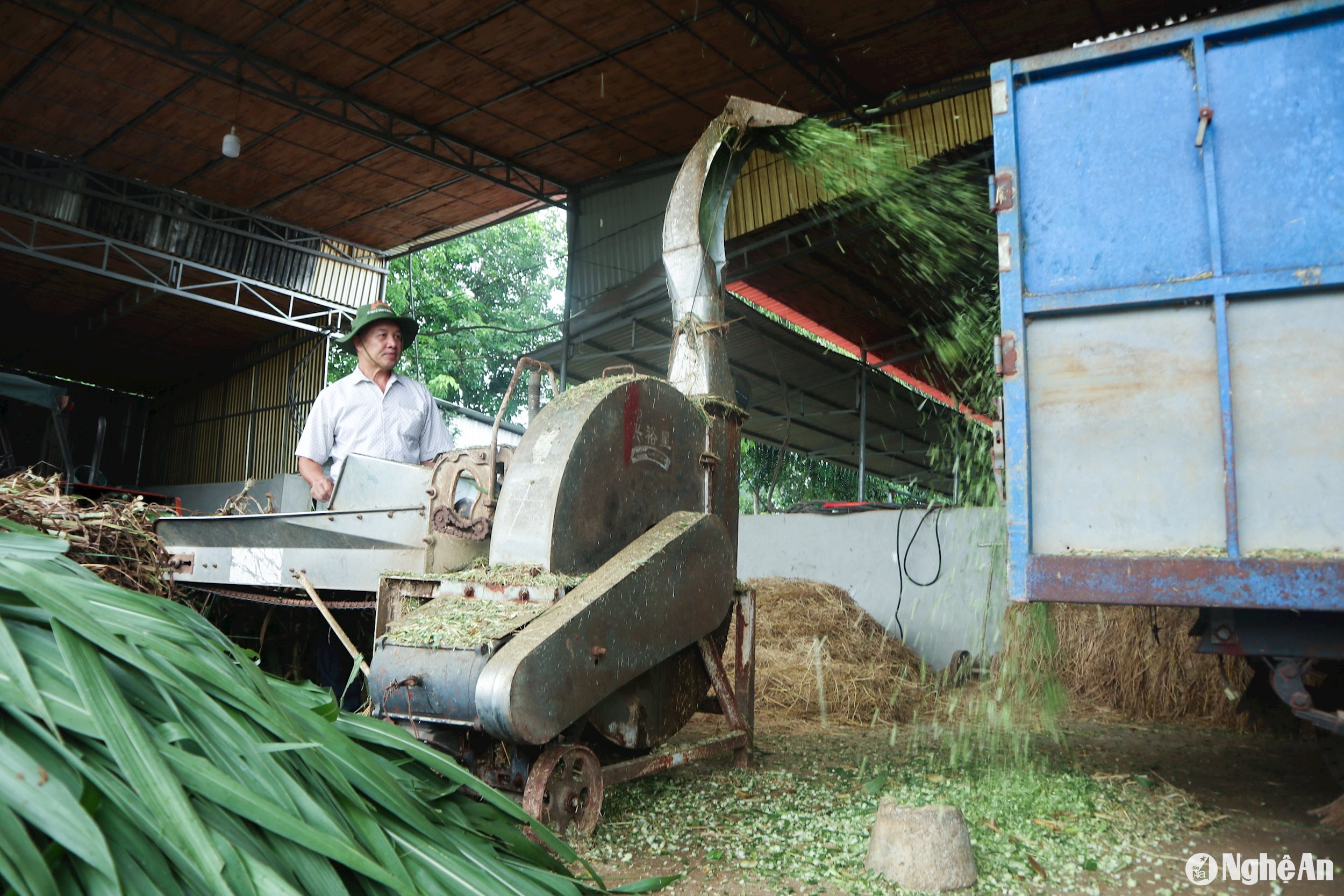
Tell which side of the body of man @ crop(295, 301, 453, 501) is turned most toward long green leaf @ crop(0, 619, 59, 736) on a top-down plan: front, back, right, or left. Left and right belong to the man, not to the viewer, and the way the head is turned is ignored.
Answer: front

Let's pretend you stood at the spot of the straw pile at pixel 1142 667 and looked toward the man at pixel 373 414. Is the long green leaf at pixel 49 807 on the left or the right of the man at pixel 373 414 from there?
left

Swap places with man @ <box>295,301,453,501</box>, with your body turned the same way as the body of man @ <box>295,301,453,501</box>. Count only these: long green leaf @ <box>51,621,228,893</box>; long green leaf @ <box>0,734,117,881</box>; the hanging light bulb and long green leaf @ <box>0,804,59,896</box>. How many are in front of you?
3

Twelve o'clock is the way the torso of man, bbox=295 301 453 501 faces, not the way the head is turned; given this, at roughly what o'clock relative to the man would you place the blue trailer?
The blue trailer is roughly at 11 o'clock from the man.

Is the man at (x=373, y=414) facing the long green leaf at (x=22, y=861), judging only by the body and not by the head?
yes

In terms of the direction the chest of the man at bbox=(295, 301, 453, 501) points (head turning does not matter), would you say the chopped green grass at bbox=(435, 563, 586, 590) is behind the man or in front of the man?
in front

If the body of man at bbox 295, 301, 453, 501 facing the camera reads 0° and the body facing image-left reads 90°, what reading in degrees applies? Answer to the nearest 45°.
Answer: approximately 0°

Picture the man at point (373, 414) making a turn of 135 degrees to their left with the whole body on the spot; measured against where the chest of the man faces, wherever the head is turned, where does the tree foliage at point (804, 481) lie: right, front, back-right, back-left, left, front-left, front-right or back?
front

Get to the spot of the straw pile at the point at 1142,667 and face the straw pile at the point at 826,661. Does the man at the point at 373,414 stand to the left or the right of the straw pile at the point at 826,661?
left

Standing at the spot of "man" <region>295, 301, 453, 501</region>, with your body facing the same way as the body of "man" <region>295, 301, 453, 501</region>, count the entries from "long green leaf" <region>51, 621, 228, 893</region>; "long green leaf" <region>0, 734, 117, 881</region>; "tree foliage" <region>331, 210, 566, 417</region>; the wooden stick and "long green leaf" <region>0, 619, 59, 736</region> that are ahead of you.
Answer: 4

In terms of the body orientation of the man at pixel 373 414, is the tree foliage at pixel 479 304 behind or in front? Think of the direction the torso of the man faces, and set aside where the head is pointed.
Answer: behind

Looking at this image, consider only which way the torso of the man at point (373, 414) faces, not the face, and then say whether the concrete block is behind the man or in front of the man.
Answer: in front

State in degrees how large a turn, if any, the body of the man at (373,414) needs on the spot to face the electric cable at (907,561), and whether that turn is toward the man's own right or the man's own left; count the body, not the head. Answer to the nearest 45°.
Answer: approximately 135° to the man's own left

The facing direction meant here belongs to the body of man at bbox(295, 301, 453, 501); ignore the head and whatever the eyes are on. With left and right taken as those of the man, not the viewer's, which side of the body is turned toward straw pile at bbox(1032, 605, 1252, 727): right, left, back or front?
left

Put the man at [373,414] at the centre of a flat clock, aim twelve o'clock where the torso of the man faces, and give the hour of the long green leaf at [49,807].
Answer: The long green leaf is roughly at 12 o'clock from the man.

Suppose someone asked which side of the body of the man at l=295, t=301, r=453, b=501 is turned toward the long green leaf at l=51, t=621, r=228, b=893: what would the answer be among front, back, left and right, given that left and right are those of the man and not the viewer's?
front
